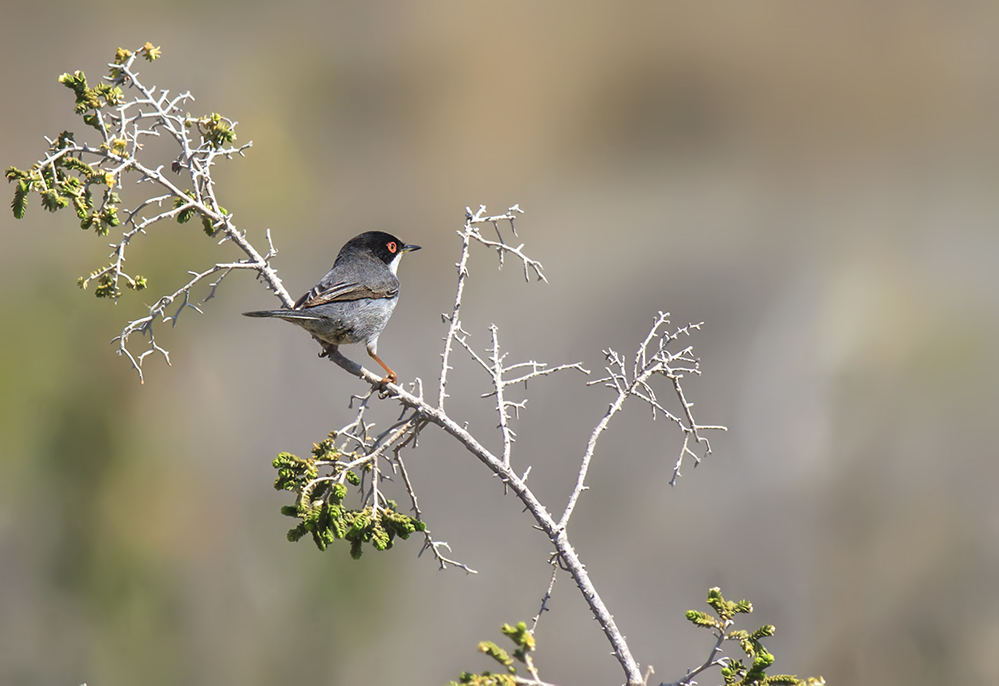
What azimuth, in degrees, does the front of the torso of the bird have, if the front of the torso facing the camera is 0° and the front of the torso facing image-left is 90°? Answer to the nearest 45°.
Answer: approximately 270°
